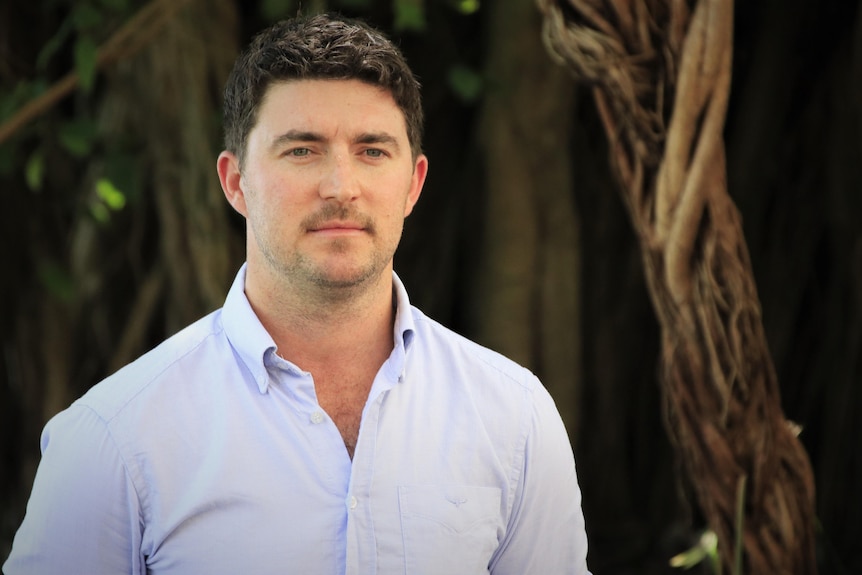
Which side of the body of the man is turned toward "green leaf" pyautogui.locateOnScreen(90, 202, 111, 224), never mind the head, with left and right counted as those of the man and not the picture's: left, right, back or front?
back

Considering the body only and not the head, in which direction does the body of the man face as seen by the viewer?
toward the camera

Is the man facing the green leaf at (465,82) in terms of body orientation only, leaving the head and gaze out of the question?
no

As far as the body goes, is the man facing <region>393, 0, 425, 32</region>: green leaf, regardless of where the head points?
no

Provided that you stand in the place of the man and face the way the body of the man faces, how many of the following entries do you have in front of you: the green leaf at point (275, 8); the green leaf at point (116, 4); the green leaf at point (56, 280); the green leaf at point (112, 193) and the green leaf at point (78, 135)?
0

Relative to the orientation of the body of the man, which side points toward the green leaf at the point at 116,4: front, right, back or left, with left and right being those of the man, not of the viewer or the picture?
back

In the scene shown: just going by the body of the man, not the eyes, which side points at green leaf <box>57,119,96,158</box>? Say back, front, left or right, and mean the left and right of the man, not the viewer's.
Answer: back

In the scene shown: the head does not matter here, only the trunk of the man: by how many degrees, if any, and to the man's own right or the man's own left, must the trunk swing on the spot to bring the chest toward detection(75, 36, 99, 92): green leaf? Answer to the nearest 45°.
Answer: approximately 180°

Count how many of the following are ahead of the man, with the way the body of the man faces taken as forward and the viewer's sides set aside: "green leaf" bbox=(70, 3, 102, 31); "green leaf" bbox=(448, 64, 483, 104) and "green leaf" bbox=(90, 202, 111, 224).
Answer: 0

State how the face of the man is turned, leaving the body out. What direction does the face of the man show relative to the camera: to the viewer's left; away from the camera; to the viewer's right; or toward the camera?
toward the camera
